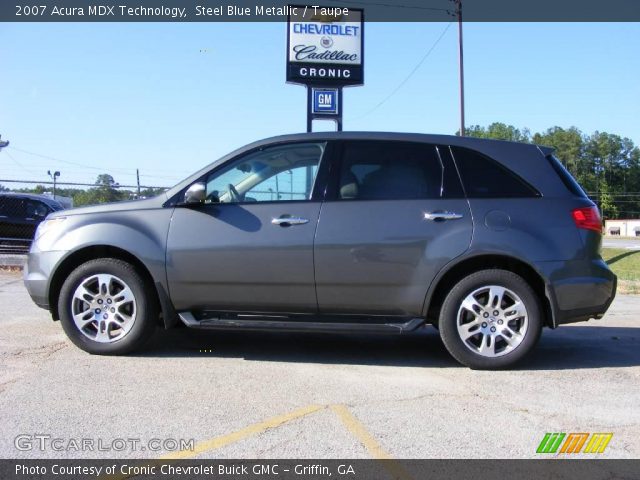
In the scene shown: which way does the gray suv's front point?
to the viewer's left

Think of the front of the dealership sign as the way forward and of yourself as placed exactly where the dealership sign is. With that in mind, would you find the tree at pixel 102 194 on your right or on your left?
on your right

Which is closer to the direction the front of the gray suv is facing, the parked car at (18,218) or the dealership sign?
the parked car

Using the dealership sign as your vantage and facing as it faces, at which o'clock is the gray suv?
The gray suv is roughly at 12 o'clock from the dealership sign.

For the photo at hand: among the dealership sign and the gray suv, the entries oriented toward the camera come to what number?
1

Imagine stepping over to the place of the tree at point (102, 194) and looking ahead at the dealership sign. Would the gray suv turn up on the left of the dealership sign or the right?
right

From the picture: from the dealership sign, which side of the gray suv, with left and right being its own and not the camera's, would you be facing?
right

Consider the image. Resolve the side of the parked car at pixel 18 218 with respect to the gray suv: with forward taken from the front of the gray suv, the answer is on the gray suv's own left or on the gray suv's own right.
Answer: on the gray suv's own right

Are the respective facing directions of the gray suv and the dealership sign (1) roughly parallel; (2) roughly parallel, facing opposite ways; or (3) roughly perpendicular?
roughly perpendicular

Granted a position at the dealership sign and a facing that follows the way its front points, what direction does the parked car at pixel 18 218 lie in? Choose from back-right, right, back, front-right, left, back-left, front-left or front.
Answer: right

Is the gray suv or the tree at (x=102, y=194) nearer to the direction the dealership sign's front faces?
the gray suv

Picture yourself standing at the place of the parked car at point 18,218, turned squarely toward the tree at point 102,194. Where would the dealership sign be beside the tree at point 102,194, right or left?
right
